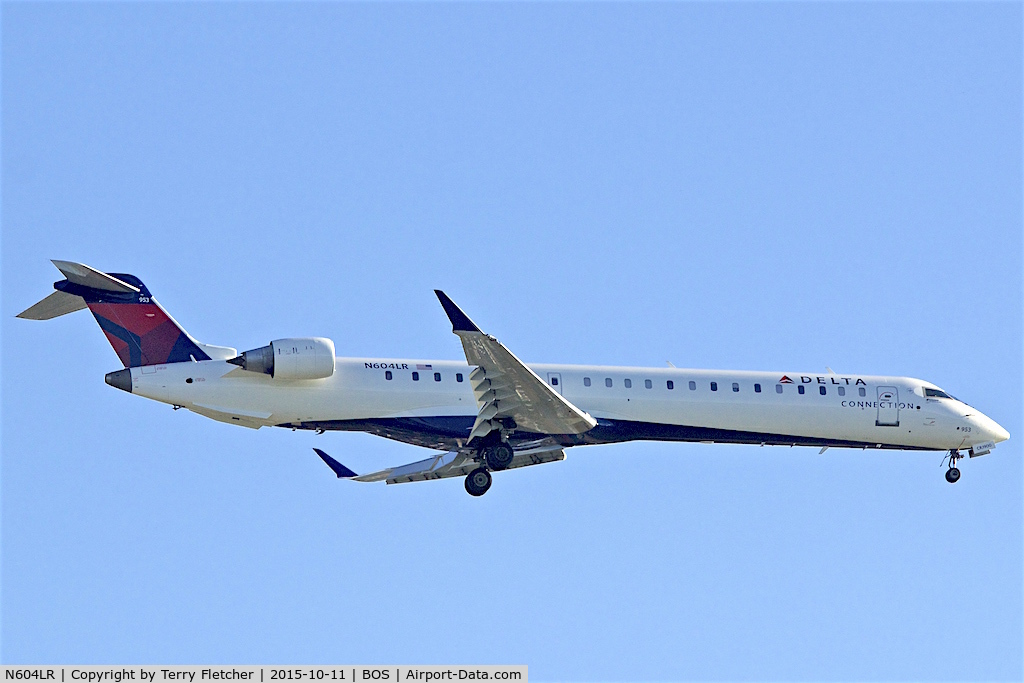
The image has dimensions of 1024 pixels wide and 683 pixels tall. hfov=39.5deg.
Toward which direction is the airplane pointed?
to the viewer's right
